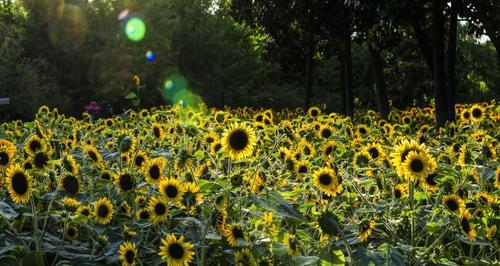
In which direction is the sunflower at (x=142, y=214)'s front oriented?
toward the camera

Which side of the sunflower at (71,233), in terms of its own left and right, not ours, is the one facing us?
front

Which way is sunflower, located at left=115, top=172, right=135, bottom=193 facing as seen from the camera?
toward the camera

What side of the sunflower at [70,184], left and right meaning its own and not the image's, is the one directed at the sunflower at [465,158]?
left

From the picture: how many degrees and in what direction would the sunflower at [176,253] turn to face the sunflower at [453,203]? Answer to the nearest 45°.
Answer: approximately 90° to its left

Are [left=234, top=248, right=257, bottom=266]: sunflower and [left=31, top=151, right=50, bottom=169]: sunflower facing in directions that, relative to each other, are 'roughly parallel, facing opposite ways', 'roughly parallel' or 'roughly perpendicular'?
roughly parallel

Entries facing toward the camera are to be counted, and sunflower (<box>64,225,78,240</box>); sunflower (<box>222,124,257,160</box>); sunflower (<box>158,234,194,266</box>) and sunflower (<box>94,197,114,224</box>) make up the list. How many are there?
4

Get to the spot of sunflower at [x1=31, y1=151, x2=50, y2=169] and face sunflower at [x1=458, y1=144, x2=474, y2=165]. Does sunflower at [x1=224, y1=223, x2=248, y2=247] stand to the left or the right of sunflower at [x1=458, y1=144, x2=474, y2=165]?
right

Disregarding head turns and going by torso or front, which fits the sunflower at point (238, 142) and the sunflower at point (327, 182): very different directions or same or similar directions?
same or similar directions

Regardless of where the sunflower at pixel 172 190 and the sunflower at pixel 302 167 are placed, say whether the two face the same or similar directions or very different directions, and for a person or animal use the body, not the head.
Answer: same or similar directions
